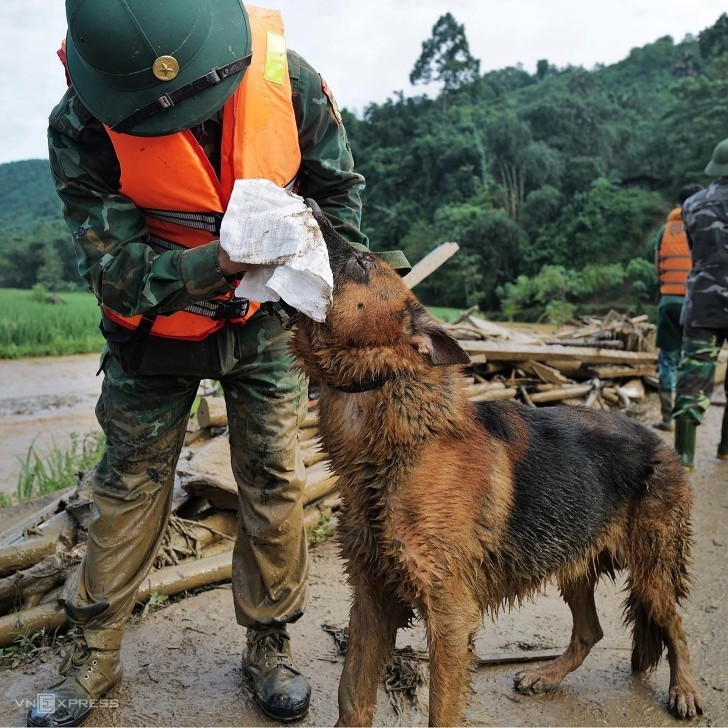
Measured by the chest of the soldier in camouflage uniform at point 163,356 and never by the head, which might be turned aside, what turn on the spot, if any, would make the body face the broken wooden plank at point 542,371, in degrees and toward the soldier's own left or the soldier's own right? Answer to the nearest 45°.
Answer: approximately 135° to the soldier's own left

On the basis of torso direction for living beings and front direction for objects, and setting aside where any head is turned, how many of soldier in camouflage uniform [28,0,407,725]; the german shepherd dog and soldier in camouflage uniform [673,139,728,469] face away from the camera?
1

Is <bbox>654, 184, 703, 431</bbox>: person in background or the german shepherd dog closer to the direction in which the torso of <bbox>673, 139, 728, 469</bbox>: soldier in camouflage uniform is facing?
the person in background

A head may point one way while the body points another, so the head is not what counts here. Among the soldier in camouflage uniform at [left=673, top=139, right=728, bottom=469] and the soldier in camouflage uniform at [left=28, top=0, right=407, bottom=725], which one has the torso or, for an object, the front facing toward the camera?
the soldier in camouflage uniform at [left=28, top=0, right=407, bottom=725]

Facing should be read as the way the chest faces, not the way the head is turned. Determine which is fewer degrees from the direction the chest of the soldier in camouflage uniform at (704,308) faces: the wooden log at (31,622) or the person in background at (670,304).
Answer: the person in background

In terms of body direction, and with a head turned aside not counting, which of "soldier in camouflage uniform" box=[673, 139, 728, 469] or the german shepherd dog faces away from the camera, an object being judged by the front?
the soldier in camouflage uniform

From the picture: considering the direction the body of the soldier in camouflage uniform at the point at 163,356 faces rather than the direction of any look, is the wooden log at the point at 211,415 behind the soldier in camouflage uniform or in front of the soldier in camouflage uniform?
behind

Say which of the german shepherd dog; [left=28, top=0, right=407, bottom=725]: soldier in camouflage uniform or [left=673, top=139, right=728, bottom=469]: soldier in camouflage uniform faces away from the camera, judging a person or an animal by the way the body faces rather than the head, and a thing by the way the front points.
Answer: [left=673, top=139, right=728, bottom=469]: soldier in camouflage uniform

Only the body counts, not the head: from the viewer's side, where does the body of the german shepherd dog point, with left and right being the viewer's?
facing the viewer and to the left of the viewer

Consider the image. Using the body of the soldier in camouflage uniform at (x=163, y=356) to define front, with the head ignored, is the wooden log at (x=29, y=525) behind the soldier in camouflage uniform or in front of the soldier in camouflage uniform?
behind
